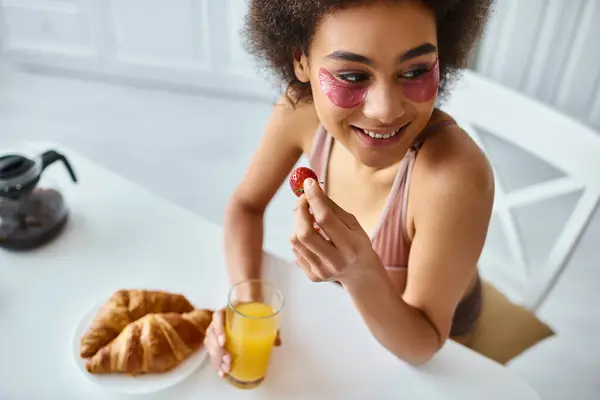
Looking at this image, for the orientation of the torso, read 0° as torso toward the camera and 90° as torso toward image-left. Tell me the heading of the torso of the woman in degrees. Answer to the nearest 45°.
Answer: approximately 45°

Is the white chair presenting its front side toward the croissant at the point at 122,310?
yes

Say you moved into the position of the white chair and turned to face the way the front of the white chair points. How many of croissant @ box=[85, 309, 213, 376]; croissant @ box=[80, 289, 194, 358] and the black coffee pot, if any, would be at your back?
0

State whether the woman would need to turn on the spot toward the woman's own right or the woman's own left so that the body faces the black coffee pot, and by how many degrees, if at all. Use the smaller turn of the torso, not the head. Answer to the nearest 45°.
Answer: approximately 45° to the woman's own right

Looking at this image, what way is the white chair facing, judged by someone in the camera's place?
facing the viewer and to the left of the viewer

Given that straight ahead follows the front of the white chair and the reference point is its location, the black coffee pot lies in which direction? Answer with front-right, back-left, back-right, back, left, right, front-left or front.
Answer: front
